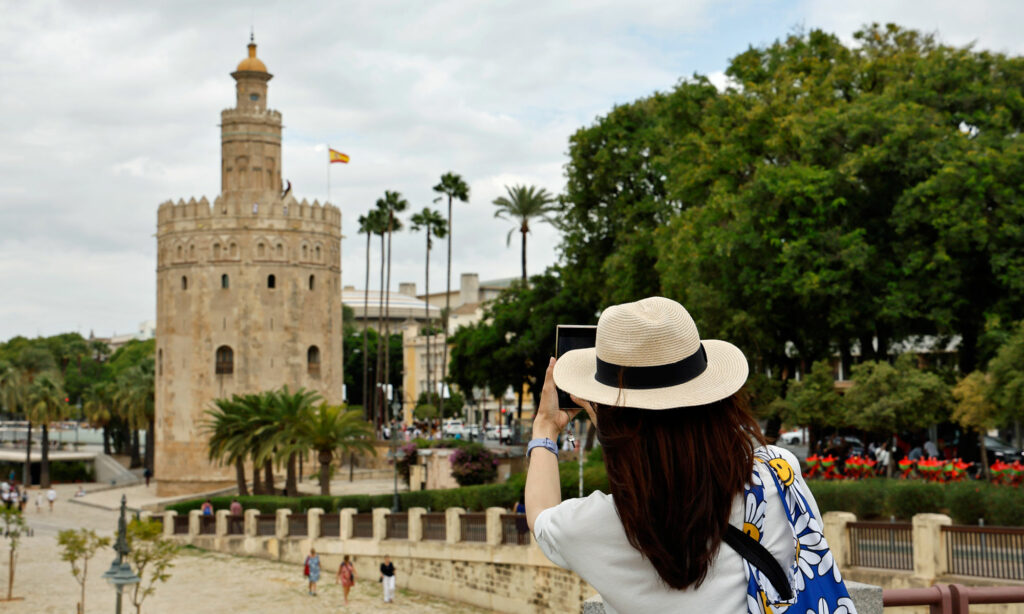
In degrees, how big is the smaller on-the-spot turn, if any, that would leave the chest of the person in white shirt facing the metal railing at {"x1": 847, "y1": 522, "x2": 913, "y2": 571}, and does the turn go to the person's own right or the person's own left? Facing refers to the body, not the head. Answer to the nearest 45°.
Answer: approximately 45° to the person's own right

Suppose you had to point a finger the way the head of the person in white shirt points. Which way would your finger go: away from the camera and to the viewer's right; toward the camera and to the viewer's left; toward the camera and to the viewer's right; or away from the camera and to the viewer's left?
away from the camera and to the viewer's left

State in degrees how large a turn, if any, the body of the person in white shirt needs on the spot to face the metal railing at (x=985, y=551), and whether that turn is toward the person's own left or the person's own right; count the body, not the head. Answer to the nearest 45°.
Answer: approximately 45° to the person's own right

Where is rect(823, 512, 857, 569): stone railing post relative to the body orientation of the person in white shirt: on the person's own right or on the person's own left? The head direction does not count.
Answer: on the person's own right

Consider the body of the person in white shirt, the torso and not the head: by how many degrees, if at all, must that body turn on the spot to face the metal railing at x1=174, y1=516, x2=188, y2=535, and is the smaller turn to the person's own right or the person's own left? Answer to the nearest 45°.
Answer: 0° — they already face it

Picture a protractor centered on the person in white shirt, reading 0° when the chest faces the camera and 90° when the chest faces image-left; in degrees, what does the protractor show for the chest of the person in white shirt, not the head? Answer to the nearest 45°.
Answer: approximately 135°

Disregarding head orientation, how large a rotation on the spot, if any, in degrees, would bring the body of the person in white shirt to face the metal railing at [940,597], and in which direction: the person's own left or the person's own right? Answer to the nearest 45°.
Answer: approximately 90° to the person's own right
